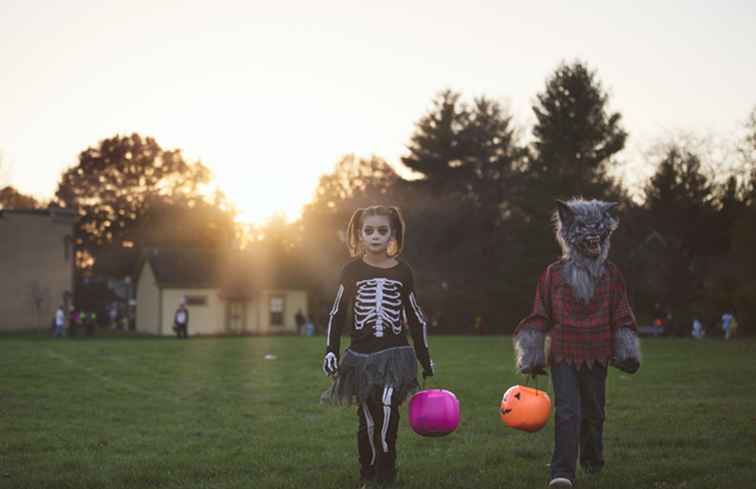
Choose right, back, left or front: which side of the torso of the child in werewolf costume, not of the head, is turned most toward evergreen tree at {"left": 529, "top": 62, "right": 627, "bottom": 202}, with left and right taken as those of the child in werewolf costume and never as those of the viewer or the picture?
back

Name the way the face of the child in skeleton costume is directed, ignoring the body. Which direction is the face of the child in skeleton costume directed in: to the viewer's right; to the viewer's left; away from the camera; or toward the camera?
toward the camera

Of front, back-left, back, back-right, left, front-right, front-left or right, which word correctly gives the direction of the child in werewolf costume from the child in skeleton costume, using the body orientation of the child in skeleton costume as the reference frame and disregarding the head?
left

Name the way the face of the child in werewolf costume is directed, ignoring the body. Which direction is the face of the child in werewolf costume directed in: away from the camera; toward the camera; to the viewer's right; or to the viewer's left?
toward the camera

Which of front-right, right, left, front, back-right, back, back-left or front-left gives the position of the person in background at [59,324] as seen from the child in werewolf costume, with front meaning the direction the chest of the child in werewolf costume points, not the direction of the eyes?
back-right

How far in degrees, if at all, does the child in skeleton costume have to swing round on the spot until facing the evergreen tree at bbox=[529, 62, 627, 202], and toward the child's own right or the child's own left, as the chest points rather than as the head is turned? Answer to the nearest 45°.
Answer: approximately 180°

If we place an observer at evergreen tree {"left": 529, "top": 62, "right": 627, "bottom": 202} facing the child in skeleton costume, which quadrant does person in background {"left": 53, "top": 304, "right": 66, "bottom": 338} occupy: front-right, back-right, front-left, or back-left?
front-right

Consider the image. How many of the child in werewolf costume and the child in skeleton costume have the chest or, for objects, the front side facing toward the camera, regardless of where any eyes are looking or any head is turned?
2

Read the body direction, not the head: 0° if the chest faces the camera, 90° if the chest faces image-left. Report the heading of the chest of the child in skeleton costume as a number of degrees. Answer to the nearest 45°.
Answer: approximately 0°

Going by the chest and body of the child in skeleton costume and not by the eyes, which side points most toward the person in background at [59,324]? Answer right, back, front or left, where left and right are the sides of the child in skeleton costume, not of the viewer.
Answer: back

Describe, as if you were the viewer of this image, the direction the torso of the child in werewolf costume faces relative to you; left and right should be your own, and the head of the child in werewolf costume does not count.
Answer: facing the viewer

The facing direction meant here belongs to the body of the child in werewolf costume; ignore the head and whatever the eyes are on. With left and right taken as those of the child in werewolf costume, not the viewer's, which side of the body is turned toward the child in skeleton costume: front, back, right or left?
right
